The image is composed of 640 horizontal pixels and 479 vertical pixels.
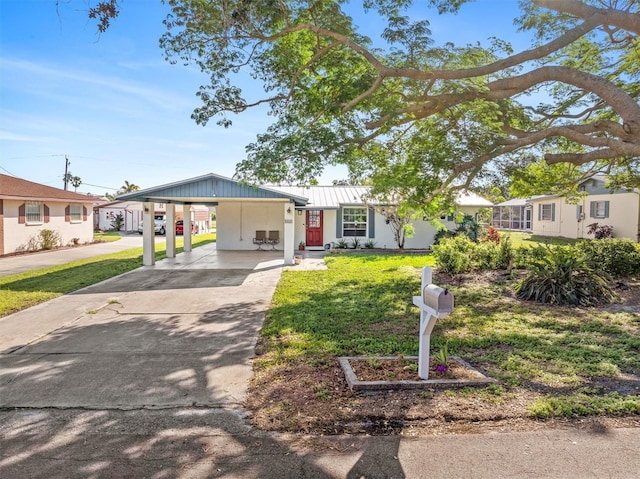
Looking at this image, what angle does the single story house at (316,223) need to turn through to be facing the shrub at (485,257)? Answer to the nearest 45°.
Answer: approximately 45° to its left

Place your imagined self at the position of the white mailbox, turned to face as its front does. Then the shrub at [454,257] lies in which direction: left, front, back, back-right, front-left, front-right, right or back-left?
back-left

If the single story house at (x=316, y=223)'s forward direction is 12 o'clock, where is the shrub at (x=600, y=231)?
The shrub is roughly at 9 o'clock from the single story house.

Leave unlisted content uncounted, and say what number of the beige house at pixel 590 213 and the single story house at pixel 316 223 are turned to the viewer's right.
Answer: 0
